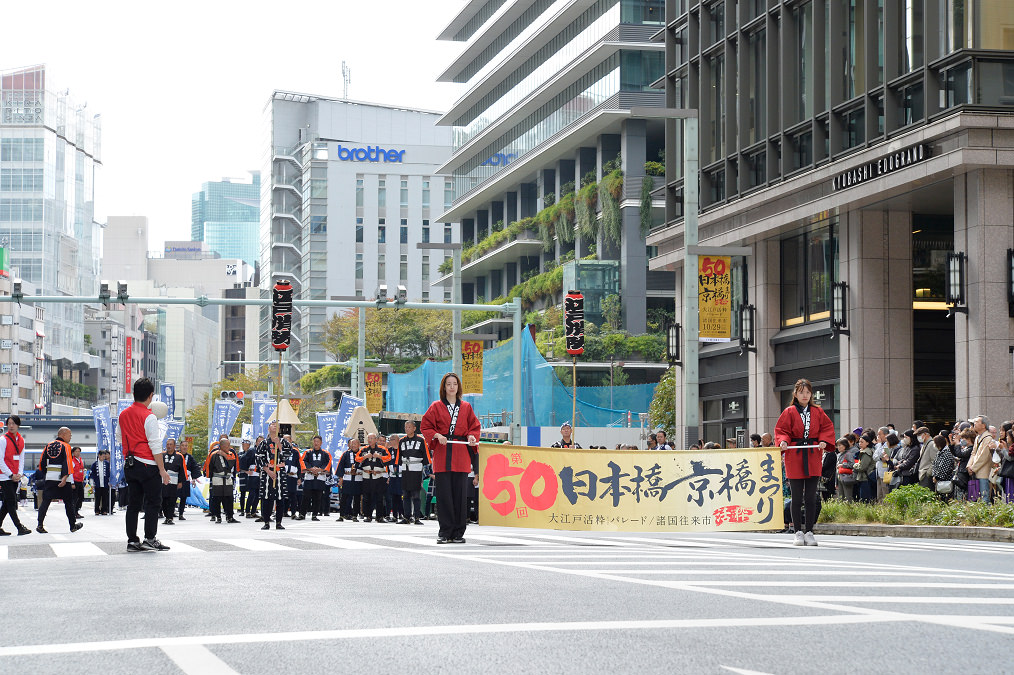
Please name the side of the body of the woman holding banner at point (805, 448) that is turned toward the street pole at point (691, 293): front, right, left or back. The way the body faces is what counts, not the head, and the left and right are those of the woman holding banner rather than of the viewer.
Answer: back

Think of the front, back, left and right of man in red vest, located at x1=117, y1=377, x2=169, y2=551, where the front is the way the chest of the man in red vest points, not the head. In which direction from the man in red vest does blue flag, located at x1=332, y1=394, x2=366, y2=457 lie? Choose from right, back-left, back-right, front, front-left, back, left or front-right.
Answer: front-left

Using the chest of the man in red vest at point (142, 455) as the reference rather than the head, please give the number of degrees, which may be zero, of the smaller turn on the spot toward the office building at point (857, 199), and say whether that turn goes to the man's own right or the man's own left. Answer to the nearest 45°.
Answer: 0° — they already face it

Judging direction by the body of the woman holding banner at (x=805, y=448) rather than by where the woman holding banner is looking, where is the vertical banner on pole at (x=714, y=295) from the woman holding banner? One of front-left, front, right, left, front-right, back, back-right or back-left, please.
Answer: back

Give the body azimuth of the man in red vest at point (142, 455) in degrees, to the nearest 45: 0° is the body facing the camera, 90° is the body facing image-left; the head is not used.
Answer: approximately 225°

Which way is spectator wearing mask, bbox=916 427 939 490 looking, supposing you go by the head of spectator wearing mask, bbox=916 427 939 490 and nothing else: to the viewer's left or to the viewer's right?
to the viewer's left

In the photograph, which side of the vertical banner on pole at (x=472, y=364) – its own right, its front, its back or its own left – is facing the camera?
front

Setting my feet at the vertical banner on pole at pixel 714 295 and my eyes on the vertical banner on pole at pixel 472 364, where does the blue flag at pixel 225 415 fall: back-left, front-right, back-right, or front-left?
front-left

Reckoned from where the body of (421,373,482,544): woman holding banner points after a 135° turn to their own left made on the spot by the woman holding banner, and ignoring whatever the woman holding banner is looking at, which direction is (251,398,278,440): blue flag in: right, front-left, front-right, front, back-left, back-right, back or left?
front-left

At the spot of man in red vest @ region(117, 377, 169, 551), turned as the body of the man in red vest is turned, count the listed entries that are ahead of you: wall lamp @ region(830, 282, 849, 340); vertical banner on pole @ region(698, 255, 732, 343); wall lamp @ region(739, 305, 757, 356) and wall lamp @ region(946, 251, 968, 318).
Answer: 4

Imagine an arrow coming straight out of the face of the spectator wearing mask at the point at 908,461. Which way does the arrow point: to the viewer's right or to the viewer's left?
to the viewer's left

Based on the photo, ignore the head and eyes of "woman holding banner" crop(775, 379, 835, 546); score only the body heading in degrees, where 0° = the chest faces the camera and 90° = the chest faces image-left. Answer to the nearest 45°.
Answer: approximately 0°

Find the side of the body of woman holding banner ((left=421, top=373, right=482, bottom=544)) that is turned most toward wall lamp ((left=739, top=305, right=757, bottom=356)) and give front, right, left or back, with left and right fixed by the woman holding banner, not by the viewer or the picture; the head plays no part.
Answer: back

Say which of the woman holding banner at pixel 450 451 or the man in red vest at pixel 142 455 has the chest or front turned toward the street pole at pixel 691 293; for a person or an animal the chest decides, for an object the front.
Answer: the man in red vest

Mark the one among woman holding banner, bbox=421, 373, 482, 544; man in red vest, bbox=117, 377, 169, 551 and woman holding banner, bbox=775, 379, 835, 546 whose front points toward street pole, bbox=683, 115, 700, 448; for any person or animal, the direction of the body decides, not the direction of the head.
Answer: the man in red vest

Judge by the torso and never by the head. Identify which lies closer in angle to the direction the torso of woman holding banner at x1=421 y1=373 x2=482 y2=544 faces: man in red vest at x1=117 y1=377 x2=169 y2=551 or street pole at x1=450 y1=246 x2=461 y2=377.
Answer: the man in red vest

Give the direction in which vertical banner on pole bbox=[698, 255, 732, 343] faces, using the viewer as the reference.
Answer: facing the viewer

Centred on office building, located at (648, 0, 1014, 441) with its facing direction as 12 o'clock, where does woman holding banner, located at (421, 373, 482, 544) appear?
The woman holding banner is roughly at 11 o'clock from the office building.
